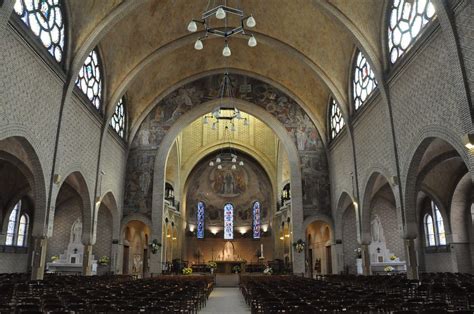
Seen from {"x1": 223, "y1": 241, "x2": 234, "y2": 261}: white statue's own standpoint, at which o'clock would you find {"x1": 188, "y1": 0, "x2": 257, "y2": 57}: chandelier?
The chandelier is roughly at 12 o'clock from the white statue.

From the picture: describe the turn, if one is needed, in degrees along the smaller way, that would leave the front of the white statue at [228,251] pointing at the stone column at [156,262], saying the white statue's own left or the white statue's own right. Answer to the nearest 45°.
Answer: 0° — it already faces it

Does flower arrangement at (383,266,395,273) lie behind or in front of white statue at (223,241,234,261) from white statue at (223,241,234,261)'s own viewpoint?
in front

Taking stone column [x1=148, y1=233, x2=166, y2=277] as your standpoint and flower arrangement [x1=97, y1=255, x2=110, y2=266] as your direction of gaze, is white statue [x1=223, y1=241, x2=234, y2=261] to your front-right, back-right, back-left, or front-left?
back-right

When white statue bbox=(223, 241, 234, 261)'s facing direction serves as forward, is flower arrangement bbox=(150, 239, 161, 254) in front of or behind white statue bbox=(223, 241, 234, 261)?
in front

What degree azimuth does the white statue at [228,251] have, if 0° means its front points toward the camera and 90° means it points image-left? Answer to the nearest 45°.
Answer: approximately 0°

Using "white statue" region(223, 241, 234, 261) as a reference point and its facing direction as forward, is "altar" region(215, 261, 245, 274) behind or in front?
in front

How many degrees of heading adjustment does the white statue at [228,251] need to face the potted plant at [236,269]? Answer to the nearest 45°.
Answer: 0° — it already faces it
